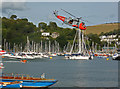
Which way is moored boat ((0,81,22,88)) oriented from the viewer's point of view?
to the viewer's right
